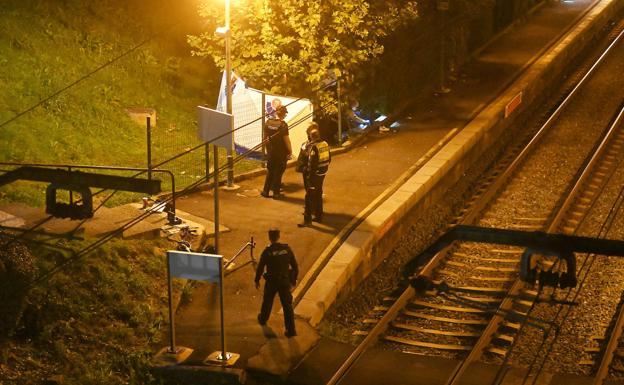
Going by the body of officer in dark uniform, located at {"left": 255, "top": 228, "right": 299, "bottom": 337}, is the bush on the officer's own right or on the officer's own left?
on the officer's own left

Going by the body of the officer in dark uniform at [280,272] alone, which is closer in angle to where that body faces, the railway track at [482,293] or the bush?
the railway track

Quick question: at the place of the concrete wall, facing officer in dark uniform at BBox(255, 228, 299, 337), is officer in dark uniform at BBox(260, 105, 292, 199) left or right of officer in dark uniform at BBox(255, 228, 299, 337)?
right

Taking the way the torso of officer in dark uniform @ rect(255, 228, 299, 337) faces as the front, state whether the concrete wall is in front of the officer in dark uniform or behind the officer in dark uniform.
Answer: in front

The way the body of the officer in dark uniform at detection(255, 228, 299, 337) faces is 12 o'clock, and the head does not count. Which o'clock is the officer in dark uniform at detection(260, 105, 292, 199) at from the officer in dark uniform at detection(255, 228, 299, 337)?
the officer in dark uniform at detection(260, 105, 292, 199) is roughly at 12 o'clock from the officer in dark uniform at detection(255, 228, 299, 337).

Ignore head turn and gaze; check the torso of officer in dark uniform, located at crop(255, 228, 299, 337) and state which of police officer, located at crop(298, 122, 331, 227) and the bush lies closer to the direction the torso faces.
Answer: the police officer

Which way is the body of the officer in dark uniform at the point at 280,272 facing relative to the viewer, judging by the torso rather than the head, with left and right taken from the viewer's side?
facing away from the viewer

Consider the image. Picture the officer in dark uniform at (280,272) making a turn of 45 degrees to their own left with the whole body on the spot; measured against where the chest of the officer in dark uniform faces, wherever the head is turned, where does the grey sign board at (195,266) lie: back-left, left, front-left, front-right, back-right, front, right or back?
left

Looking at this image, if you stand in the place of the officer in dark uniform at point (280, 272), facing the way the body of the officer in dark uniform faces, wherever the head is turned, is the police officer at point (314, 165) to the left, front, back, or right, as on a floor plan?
front

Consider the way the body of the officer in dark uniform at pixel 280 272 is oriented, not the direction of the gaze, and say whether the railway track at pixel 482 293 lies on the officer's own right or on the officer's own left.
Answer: on the officer's own right

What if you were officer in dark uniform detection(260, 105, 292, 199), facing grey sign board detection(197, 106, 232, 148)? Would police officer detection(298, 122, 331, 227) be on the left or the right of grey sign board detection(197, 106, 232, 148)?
left

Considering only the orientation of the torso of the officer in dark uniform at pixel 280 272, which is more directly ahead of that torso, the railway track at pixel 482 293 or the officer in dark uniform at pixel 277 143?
the officer in dark uniform

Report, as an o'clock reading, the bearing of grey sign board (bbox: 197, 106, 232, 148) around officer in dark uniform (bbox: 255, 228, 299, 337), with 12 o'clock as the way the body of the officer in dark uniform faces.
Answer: The grey sign board is roughly at 11 o'clock from the officer in dark uniform.
